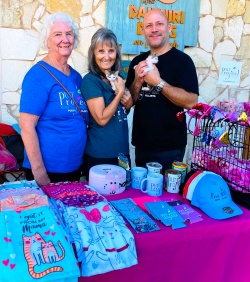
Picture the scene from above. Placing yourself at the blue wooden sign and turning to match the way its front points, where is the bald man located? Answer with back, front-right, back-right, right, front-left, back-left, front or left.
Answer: front

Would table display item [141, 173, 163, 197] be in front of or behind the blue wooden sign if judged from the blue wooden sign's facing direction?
in front

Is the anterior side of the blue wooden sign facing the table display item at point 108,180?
yes

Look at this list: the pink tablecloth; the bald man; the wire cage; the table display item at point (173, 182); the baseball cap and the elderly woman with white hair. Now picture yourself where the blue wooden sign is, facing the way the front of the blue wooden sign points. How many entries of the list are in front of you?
6

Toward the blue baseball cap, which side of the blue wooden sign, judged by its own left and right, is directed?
front

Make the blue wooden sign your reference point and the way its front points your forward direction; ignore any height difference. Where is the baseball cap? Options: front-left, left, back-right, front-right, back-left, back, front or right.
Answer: front

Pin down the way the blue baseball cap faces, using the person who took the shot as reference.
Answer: facing the viewer and to the right of the viewer

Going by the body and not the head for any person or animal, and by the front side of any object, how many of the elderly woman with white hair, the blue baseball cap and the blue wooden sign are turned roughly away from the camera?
0

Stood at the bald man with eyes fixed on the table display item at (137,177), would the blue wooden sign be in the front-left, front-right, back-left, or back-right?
back-right

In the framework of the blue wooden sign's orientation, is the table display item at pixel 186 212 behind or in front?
in front

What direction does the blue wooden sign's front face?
toward the camera
